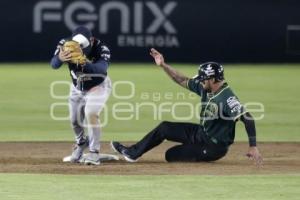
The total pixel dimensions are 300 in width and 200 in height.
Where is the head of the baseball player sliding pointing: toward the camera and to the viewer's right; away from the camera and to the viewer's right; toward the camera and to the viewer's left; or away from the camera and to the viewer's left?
toward the camera and to the viewer's left

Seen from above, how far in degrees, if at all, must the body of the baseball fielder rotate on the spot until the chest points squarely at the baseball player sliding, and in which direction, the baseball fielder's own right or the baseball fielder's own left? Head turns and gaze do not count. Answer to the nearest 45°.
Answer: approximately 135° to the baseball fielder's own left

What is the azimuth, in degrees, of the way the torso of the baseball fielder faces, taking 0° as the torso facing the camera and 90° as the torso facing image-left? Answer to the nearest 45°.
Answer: approximately 45°
